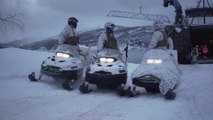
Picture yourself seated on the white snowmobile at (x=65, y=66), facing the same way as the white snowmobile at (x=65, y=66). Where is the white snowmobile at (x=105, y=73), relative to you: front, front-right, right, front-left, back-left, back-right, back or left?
left

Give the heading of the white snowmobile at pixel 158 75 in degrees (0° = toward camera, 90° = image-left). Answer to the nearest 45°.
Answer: approximately 45°

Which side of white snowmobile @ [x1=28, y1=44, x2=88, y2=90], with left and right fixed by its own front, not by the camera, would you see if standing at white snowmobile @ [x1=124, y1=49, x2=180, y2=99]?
left

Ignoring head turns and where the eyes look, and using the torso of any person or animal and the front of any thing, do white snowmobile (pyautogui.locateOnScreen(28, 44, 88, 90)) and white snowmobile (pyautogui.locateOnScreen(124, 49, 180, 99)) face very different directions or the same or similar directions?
same or similar directions

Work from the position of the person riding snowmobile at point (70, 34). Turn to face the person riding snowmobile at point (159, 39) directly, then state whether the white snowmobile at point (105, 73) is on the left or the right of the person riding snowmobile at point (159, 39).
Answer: right

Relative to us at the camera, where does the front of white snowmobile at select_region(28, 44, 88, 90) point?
facing the viewer and to the left of the viewer

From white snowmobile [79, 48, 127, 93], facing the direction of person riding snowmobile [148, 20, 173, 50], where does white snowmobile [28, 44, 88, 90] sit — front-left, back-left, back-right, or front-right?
back-left

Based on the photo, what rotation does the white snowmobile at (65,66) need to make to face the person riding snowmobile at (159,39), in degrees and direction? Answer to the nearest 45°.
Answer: approximately 135° to its left

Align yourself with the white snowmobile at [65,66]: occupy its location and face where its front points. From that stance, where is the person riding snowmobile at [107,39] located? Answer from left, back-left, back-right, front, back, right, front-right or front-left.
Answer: back-left

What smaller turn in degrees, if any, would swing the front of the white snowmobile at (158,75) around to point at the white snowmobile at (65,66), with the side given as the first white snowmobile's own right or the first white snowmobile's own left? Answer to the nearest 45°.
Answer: approximately 45° to the first white snowmobile's own right

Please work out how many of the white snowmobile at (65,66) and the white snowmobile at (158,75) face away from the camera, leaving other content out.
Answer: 0

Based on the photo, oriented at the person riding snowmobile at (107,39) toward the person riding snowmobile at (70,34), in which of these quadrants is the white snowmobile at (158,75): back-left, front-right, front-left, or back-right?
back-left
